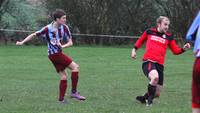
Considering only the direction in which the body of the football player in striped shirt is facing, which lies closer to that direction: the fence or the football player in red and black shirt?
the football player in red and black shirt

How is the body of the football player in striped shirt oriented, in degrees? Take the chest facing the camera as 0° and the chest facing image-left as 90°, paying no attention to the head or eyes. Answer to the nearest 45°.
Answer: approximately 315°

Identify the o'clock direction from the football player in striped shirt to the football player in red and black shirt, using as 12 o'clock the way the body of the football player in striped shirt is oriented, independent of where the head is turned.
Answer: The football player in red and black shirt is roughly at 11 o'clock from the football player in striped shirt.
